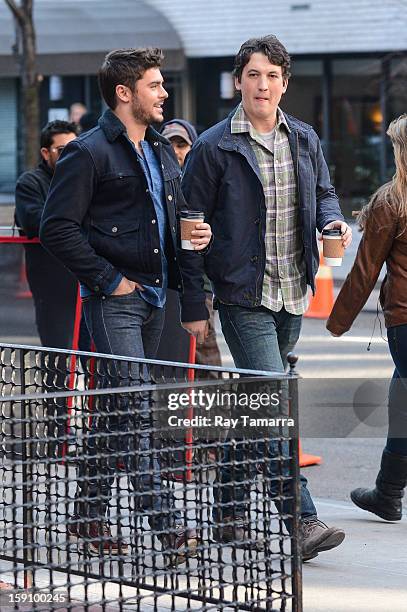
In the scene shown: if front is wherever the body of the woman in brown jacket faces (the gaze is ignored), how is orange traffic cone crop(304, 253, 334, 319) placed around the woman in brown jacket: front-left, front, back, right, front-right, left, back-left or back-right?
front-right

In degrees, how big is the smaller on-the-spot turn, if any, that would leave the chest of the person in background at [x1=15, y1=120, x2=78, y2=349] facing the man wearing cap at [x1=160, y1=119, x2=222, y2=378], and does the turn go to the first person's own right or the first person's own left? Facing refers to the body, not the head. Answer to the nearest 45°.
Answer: approximately 45° to the first person's own left

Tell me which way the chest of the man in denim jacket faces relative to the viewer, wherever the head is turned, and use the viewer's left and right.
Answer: facing the viewer and to the right of the viewer

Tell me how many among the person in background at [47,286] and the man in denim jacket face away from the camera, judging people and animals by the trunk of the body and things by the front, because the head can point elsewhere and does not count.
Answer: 0

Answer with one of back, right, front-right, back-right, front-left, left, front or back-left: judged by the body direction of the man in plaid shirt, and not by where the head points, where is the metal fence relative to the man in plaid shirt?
front-right

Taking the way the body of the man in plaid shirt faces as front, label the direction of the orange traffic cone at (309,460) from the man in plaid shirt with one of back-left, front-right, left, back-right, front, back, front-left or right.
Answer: back-left

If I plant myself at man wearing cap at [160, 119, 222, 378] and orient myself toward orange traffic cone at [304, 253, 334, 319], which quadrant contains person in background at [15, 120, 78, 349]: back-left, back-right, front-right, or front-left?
back-left
